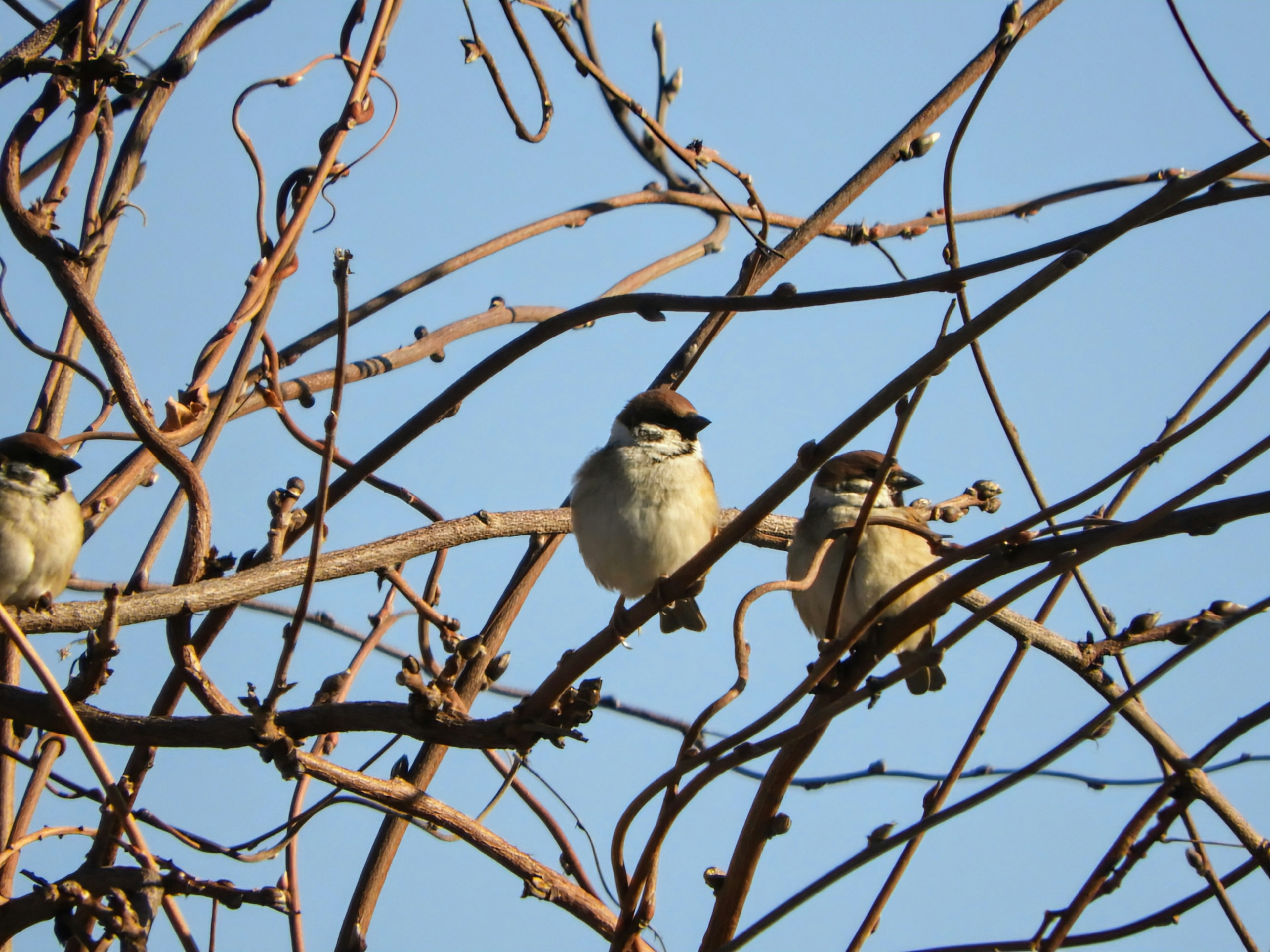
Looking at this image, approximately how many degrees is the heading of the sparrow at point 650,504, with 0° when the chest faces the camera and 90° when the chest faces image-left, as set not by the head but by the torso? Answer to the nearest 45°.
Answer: approximately 0°

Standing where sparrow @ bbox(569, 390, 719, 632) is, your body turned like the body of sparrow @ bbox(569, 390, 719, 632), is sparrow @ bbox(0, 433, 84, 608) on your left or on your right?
on your right
